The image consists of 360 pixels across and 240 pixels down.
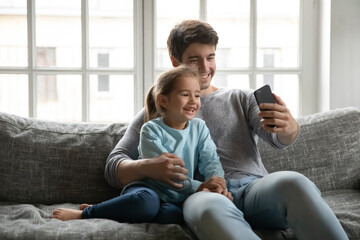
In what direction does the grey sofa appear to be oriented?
toward the camera

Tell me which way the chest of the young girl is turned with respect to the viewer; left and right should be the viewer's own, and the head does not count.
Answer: facing the viewer and to the right of the viewer

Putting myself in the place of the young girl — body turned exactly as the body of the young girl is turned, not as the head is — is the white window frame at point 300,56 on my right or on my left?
on my left

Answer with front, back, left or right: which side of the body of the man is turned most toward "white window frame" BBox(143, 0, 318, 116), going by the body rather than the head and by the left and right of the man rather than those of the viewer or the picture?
back

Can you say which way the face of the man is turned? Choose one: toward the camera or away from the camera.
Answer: toward the camera

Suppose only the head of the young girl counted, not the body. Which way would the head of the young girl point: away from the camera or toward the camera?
toward the camera

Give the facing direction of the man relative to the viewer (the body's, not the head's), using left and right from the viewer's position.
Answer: facing the viewer
